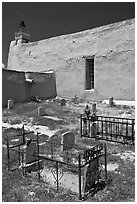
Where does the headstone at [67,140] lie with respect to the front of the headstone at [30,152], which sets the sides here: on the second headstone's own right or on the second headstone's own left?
on the second headstone's own left

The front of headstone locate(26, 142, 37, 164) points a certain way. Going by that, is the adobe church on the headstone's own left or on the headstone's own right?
on the headstone's own left

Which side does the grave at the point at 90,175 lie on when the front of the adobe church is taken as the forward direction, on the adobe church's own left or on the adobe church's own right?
on the adobe church's own left

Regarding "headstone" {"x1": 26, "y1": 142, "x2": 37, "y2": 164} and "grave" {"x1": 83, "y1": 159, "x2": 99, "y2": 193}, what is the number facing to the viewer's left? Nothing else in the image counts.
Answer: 0

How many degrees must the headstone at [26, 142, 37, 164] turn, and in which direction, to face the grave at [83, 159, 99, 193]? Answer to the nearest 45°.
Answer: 0° — it already faces it

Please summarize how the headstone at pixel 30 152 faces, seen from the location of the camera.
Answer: facing the viewer and to the right of the viewer
